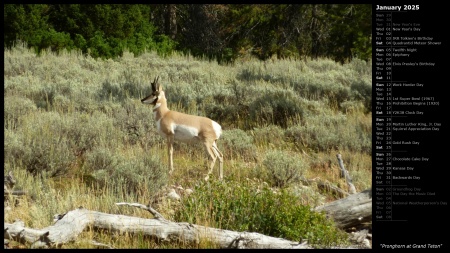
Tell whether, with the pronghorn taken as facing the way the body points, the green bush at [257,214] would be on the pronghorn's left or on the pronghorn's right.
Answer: on the pronghorn's left

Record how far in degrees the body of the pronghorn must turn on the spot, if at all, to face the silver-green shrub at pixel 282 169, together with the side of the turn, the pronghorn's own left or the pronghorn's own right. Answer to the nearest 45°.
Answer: approximately 180°

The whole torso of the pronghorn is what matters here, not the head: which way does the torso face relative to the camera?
to the viewer's left

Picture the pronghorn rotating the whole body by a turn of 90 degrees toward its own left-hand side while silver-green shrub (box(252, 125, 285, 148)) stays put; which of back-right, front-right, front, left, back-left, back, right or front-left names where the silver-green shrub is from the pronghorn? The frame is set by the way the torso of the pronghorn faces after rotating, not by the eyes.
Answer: back-left

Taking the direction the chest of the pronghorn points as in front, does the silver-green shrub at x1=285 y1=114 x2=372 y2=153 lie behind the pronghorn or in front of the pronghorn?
behind

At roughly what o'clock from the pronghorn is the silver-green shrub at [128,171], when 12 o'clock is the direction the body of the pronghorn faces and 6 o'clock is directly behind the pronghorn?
The silver-green shrub is roughly at 11 o'clock from the pronghorn.
